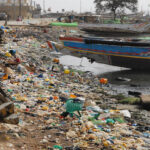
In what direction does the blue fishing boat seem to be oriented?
to the viewer's left

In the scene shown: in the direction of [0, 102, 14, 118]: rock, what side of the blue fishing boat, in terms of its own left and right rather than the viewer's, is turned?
left

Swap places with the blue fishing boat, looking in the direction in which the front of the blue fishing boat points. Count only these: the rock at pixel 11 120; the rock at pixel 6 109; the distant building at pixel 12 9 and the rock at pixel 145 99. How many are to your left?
3

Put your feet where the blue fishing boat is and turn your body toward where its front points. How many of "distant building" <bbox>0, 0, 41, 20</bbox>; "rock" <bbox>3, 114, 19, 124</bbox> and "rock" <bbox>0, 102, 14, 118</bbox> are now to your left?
2

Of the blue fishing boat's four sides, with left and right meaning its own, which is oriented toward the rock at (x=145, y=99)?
left

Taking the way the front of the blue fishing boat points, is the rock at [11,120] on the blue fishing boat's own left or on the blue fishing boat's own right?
on the blue fishing boat's own left

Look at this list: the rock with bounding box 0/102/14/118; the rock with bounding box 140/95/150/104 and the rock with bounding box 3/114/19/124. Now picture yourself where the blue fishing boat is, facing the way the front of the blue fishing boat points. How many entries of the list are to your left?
3
